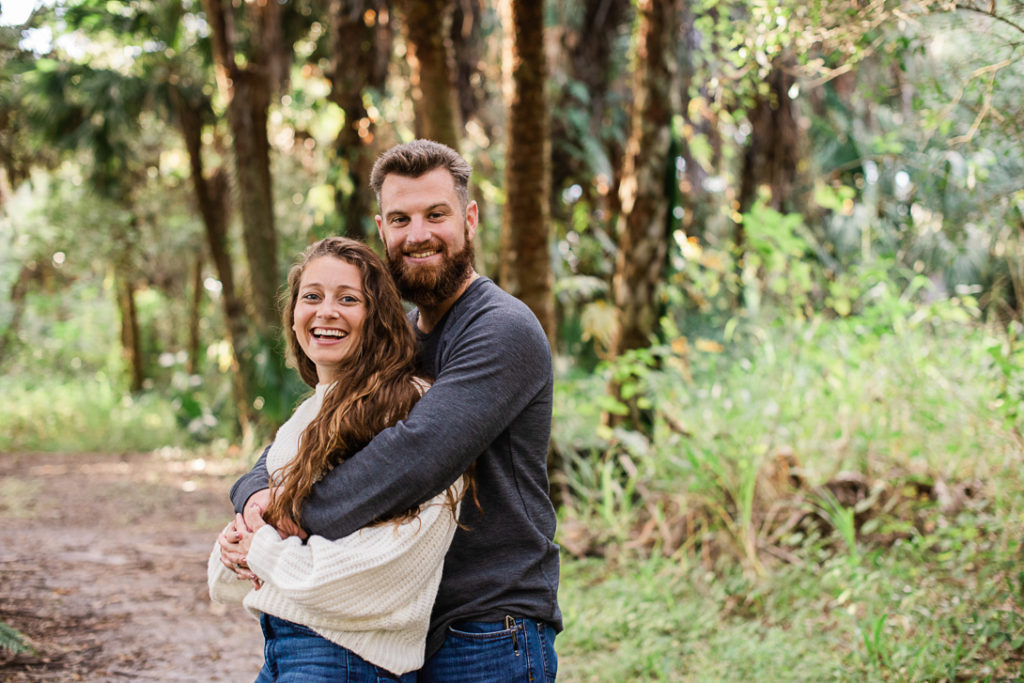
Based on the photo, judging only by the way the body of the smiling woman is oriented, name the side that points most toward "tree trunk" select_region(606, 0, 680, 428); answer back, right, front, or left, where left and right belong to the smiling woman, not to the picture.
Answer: back

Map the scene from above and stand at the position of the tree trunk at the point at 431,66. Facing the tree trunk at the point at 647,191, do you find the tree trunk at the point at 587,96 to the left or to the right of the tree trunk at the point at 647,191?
left

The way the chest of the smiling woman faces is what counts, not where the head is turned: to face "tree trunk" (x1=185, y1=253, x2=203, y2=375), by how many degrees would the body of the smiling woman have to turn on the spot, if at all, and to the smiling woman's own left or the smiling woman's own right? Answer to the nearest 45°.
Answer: approximately 135° to the smiling woman's own right

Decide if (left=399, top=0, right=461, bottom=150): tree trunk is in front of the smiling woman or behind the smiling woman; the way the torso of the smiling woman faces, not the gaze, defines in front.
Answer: behind

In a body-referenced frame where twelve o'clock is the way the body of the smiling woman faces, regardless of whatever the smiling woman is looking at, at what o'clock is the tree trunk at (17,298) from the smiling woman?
The tree trunk is roughly at 4 o'clock from the smiling woman.

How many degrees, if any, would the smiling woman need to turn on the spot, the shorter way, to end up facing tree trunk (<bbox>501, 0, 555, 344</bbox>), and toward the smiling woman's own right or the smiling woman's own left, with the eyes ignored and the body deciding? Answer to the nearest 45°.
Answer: approximately 135° to the smiling woman's own right

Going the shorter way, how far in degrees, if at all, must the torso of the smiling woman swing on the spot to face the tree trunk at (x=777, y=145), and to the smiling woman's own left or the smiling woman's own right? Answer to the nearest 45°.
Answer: approximately 180°
